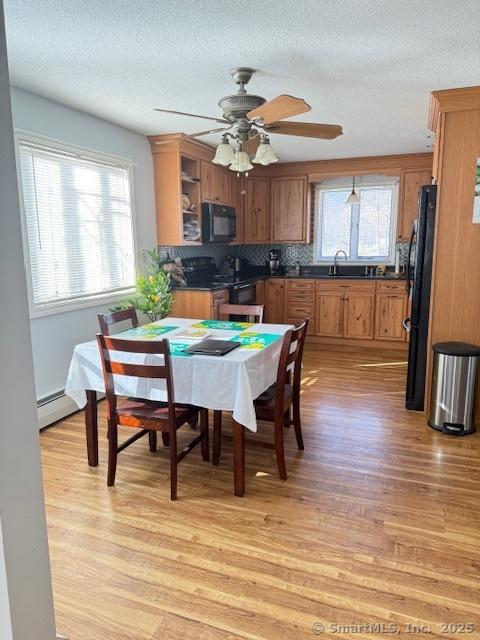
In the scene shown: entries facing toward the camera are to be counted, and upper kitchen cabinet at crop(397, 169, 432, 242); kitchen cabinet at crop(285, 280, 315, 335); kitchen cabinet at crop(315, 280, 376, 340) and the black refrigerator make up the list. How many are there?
3

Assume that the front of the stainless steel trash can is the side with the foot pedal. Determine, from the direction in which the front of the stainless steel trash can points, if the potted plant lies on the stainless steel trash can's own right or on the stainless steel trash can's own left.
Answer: on the stainless steel trash can's own right

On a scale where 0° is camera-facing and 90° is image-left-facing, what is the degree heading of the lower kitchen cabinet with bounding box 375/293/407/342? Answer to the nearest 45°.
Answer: approximately 0°

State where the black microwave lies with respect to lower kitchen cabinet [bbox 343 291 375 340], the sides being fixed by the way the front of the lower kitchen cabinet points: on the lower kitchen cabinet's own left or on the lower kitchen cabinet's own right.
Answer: on the lower kitchen cabinet's own right

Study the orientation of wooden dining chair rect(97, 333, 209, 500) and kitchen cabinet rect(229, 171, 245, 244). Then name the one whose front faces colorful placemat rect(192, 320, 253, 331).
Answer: the wooden dining chair

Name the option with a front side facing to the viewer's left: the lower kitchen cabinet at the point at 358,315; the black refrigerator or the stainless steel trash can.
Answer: the black refrigerator

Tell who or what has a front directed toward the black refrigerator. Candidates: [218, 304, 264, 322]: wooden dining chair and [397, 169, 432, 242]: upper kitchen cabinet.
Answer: the upper kitchen cabinet

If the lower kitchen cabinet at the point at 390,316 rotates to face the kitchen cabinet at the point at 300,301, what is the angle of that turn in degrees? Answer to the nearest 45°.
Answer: approximately 90° to its right
